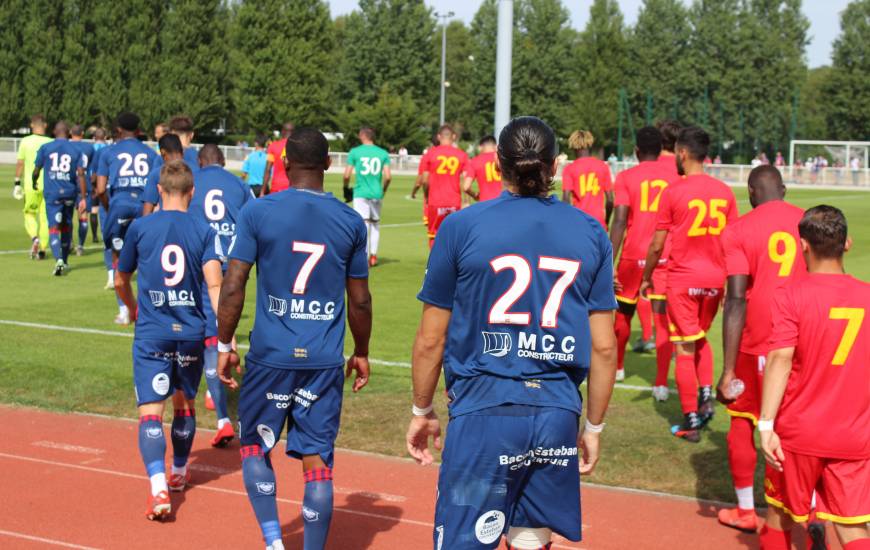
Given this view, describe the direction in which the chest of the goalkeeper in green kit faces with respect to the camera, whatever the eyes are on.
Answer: away from the camera

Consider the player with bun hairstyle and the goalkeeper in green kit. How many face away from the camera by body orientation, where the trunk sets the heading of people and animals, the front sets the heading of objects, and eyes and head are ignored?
2

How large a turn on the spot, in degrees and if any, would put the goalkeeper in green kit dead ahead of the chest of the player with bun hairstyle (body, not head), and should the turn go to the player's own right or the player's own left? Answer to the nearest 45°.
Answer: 0° — they already face them

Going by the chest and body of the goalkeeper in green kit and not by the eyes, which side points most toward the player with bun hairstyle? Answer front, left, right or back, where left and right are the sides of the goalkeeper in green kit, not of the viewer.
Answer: back

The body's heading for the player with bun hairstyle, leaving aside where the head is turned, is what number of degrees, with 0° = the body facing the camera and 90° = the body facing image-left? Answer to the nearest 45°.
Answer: approximately 180°

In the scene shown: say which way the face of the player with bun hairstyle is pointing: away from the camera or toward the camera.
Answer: away from the camera

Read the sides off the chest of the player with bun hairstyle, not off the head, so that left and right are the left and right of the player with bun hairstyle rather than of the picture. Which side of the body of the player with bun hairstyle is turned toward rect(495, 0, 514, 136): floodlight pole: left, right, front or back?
front
